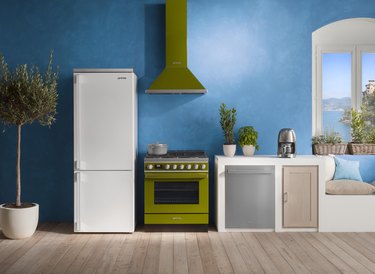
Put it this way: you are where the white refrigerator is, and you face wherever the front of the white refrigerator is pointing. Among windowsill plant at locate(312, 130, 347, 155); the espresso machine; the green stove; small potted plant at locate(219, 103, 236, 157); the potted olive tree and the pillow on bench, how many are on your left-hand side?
5

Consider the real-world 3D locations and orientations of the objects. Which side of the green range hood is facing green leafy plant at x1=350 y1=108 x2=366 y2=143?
left

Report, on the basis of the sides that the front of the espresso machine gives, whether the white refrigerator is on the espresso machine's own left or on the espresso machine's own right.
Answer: on the espresso machine's own right

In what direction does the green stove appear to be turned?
toward the camera

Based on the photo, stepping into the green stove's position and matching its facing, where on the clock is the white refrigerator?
The white refrigerator is roughly at 3 o'clock from the green stove.

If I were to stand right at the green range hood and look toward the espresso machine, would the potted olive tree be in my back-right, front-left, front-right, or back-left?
back-right

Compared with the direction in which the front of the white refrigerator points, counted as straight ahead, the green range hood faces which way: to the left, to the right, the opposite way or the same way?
the same way

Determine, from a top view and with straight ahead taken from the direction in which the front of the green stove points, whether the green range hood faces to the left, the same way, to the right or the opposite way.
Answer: the same way

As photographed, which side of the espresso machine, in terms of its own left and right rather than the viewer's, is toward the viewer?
front

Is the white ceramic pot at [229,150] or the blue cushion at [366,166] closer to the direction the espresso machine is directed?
the white ceramic pot

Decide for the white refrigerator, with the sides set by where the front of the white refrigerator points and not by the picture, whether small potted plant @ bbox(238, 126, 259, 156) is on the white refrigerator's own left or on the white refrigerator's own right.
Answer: on the white refrigerator's own left

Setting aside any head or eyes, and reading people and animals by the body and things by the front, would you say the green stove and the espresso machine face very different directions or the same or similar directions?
same or similar directions

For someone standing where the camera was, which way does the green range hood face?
facing the viewer

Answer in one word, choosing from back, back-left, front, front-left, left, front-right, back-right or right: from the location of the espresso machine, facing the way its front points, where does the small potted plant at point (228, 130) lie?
right

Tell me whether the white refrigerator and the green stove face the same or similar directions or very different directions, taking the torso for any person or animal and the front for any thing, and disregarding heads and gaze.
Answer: same or similar directions
